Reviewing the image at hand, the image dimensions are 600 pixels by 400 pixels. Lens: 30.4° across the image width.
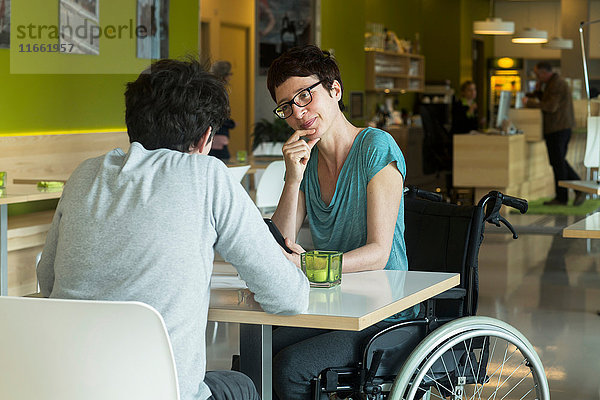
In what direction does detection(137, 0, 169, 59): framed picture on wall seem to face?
toward the camera

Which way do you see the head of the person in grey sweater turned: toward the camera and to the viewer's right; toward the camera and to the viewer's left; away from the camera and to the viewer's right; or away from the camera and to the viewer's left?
away from the camera and to the viewer's right

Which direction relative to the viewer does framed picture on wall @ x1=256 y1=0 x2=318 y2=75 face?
toward the camera

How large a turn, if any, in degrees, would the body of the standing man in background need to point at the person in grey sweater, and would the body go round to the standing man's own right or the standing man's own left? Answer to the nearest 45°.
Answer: approximately 90° to the standing man's own left

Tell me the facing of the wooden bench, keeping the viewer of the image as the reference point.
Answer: facing the viewer

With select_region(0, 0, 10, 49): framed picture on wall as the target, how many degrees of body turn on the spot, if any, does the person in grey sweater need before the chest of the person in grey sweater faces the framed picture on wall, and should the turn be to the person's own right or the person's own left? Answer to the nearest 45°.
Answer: approximately 45° to the person's own left

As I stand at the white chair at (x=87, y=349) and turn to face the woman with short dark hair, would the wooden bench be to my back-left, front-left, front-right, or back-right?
front-left

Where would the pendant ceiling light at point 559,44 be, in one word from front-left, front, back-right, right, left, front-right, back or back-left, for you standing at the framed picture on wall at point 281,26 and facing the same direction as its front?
back-left

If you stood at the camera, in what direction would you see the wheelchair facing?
facing the viewer and to the left of the viewer

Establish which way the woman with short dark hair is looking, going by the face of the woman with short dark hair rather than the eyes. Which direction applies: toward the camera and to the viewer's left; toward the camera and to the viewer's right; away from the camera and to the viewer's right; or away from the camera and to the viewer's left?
toward the camera and to the viewer's left

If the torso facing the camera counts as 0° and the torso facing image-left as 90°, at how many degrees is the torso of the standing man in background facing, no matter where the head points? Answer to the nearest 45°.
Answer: approximately 90°

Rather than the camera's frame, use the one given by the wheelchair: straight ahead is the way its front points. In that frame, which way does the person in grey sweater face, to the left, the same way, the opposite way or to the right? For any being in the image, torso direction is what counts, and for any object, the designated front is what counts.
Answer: the opposite way
